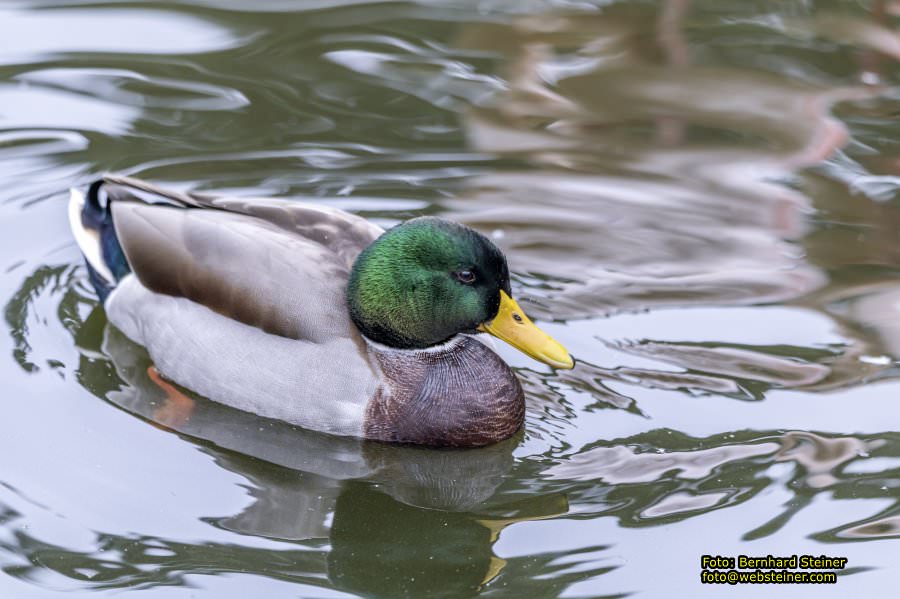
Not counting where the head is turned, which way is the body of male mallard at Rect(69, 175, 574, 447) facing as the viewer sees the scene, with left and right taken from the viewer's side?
facing the viewer and to the right of the viewer
